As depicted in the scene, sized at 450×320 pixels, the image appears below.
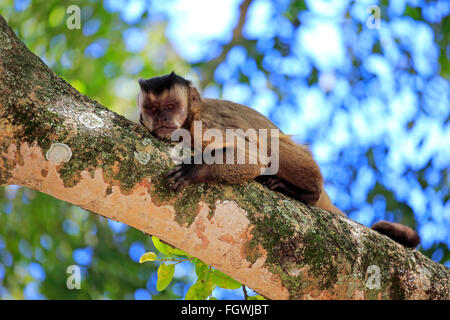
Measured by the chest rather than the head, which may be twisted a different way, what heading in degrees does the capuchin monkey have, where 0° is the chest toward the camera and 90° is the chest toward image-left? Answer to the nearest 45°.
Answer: approximately 90°
